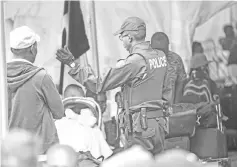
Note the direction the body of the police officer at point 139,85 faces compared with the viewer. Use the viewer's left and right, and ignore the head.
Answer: facing away from the viewer and to the left of the viewer
